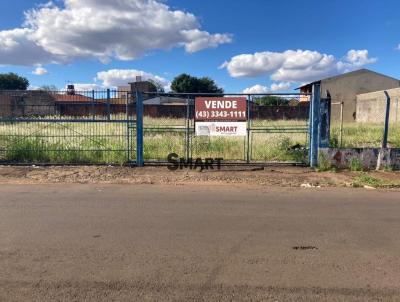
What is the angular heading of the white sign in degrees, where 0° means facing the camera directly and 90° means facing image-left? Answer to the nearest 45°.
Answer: approximately 0°

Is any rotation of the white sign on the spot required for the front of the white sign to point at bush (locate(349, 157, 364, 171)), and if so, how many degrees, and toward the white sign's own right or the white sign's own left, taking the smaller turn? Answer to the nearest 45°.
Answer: approximately 90° to the white sign's own left
